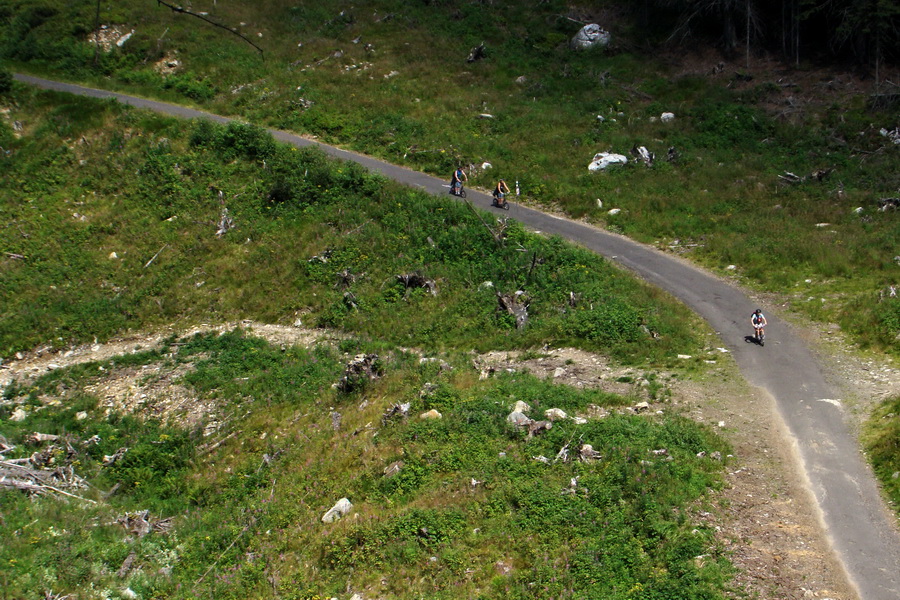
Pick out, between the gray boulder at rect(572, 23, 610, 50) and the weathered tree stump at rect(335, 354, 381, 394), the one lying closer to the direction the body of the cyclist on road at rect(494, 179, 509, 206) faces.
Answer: the weathered tree stump

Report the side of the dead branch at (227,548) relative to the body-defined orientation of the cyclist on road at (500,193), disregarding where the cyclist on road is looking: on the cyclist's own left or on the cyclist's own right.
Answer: on the cyclist's own right

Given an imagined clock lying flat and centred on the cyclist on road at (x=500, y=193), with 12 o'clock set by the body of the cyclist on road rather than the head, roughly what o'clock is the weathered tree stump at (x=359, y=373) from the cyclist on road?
The weathered tree stump is roughly at 2 o'clock from the cyclist on road.

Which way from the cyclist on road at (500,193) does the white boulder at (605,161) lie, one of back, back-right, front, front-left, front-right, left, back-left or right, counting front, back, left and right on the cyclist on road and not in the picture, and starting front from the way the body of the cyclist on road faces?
left

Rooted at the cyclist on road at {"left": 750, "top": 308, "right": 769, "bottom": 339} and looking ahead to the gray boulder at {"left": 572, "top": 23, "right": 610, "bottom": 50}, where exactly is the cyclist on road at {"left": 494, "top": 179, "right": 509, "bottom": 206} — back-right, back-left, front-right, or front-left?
front-left

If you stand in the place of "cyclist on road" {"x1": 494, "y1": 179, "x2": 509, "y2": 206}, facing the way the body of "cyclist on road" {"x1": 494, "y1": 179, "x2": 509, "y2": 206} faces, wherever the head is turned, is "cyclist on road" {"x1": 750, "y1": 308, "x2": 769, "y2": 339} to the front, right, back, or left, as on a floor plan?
front

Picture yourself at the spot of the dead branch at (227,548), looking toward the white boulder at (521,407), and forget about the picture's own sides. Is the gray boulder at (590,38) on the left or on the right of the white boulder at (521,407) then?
left

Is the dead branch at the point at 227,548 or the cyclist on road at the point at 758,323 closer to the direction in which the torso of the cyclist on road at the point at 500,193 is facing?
the cyclist on road

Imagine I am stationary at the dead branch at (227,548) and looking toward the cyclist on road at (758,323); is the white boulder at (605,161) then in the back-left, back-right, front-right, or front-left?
front-left

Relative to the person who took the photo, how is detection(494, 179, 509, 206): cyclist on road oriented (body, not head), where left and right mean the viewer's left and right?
facing the viewer and to the right of the viewer

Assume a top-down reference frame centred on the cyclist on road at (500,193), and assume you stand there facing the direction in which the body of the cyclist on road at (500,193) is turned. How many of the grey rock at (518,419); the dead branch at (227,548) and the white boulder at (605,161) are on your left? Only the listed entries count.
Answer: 1

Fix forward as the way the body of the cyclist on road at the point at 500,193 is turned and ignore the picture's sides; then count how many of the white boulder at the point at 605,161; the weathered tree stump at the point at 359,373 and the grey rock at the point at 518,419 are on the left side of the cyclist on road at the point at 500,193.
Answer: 1

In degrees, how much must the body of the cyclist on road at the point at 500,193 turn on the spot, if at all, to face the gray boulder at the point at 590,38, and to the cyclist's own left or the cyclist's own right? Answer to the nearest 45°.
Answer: approximately 135° to the cyclist's own left

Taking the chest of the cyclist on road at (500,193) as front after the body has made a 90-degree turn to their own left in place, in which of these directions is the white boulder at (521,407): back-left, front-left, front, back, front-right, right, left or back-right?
back-right
